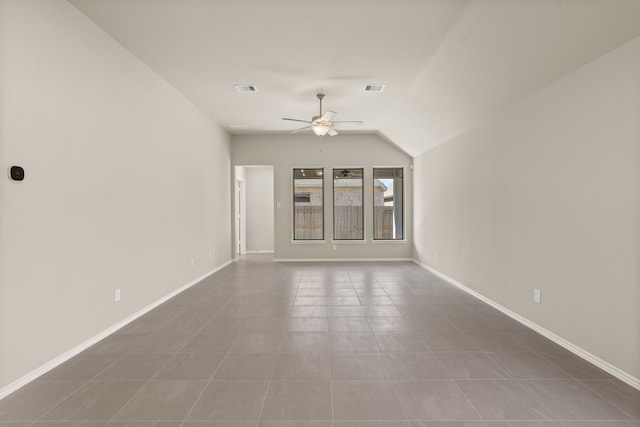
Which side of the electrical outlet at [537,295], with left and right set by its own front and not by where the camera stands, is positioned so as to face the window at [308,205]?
right

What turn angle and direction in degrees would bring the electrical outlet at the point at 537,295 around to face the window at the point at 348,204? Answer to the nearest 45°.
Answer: approximately 90° to its right

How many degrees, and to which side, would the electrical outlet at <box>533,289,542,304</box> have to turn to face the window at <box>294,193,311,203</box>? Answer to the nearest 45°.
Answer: approximately 90° to its right

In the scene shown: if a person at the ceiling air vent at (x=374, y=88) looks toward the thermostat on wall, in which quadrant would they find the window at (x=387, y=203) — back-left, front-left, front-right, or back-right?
back-right

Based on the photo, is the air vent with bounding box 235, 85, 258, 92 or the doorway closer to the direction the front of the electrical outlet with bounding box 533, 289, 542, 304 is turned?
the air vent

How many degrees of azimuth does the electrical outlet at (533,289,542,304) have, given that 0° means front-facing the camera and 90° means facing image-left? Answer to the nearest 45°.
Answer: approximately 45°

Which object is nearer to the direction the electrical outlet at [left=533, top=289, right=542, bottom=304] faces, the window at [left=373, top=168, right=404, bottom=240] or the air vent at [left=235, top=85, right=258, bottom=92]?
the air vent

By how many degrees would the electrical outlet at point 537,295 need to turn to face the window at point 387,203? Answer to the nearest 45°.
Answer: approximately 90° to its right

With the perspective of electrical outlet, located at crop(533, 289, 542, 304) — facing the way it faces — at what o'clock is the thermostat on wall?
The thermostat on wall is roughly at 12 o'clock from the electrical outlet.
